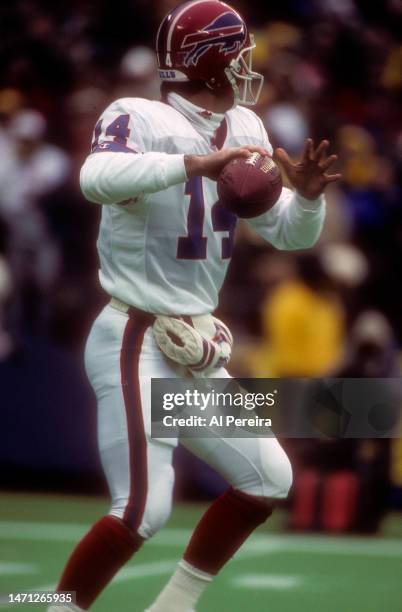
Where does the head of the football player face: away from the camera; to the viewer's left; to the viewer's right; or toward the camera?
to the viewer's right

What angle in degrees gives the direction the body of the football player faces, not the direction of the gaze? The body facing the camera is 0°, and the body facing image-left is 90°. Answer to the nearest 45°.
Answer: approximately 315°
